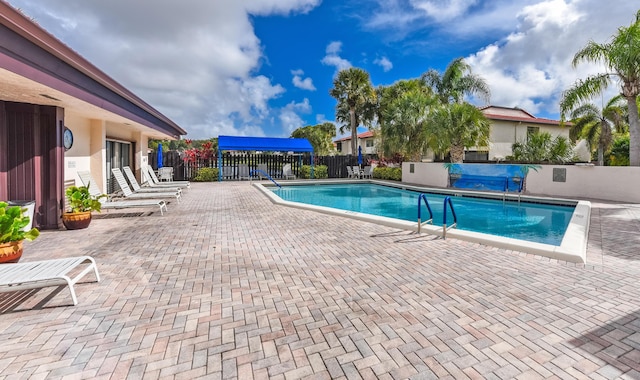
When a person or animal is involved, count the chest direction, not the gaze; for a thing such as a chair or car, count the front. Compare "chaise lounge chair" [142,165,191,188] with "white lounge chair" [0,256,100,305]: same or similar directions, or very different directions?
same or similar directions

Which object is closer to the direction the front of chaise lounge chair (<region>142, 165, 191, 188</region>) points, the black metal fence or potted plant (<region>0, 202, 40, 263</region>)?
the black metal fence

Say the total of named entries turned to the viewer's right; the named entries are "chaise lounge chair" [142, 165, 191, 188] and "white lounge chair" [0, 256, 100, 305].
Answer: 2

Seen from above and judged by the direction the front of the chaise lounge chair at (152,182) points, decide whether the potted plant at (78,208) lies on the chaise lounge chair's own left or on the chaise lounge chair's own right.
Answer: on the chaise lounge chair's own right

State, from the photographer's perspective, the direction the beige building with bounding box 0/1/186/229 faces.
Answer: facing the viewer and to the right of the viewer

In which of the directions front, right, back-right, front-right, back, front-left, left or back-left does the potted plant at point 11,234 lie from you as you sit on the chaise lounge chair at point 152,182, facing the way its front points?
right

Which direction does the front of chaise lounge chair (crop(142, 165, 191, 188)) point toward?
to the viewer's right

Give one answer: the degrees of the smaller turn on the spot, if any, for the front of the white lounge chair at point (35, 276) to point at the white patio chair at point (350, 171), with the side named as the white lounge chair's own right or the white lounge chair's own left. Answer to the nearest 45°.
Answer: approximately 45° to the white lounge chair's own left

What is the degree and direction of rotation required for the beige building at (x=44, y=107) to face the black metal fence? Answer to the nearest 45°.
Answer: approximately 90° to its left

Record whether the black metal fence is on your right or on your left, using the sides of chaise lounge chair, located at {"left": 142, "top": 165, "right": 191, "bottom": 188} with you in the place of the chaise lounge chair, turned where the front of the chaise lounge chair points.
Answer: on your left

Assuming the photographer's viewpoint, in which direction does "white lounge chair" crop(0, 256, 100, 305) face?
facing to the right of the viewer

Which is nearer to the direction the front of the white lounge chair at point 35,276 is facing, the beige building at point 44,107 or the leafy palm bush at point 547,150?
the leafy palm bush

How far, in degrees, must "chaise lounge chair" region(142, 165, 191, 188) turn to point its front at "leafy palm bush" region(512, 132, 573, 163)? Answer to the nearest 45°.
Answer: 0° — it already faces it
